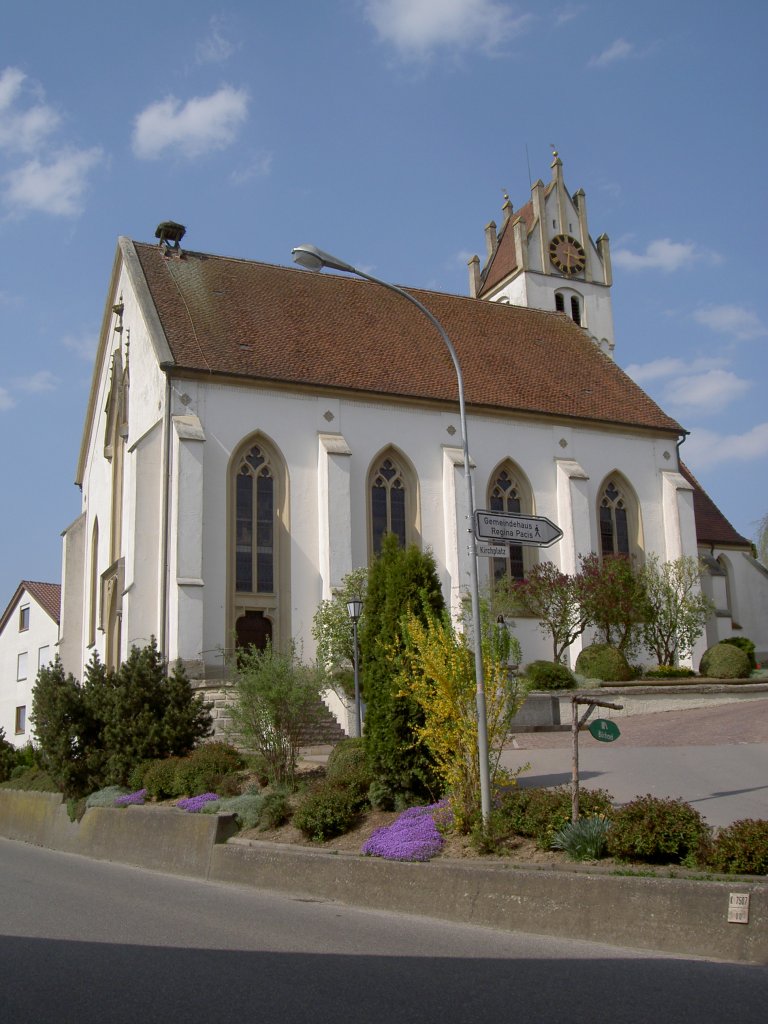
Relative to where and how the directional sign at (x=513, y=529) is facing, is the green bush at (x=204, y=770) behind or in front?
behind

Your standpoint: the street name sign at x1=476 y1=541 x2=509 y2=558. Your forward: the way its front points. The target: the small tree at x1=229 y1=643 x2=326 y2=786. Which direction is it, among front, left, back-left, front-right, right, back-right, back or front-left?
back-right

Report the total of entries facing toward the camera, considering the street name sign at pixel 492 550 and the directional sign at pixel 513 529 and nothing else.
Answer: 2

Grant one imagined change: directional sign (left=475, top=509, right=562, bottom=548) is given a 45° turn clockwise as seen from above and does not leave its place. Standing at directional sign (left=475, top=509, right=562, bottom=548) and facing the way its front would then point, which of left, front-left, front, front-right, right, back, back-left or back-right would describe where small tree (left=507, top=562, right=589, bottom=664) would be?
back-right

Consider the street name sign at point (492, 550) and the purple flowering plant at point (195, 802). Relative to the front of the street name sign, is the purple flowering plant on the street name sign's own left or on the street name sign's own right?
on the street name sign's own right

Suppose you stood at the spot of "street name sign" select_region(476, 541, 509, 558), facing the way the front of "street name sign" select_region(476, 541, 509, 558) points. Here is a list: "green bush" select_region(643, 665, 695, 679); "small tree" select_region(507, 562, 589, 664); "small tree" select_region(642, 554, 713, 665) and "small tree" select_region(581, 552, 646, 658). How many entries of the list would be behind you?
4

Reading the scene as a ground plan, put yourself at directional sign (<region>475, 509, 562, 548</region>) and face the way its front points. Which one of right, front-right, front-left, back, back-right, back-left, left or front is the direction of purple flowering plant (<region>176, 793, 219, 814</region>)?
back-right

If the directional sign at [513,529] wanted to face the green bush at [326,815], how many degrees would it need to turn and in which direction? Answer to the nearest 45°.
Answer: approximately 135° to its right

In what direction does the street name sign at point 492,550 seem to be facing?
toward the camera
